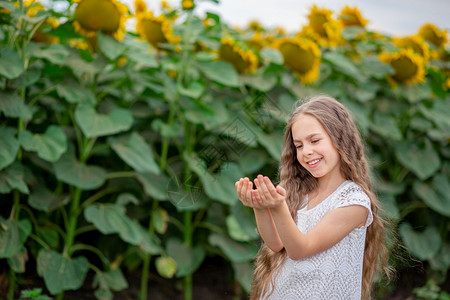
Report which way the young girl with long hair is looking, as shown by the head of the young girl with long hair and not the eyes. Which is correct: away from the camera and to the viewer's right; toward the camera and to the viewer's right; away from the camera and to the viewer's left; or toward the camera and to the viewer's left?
toward the camera and to the viewer's left

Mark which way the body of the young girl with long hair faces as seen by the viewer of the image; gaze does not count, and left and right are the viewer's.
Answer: facing the viewer and to the left of the viewer
